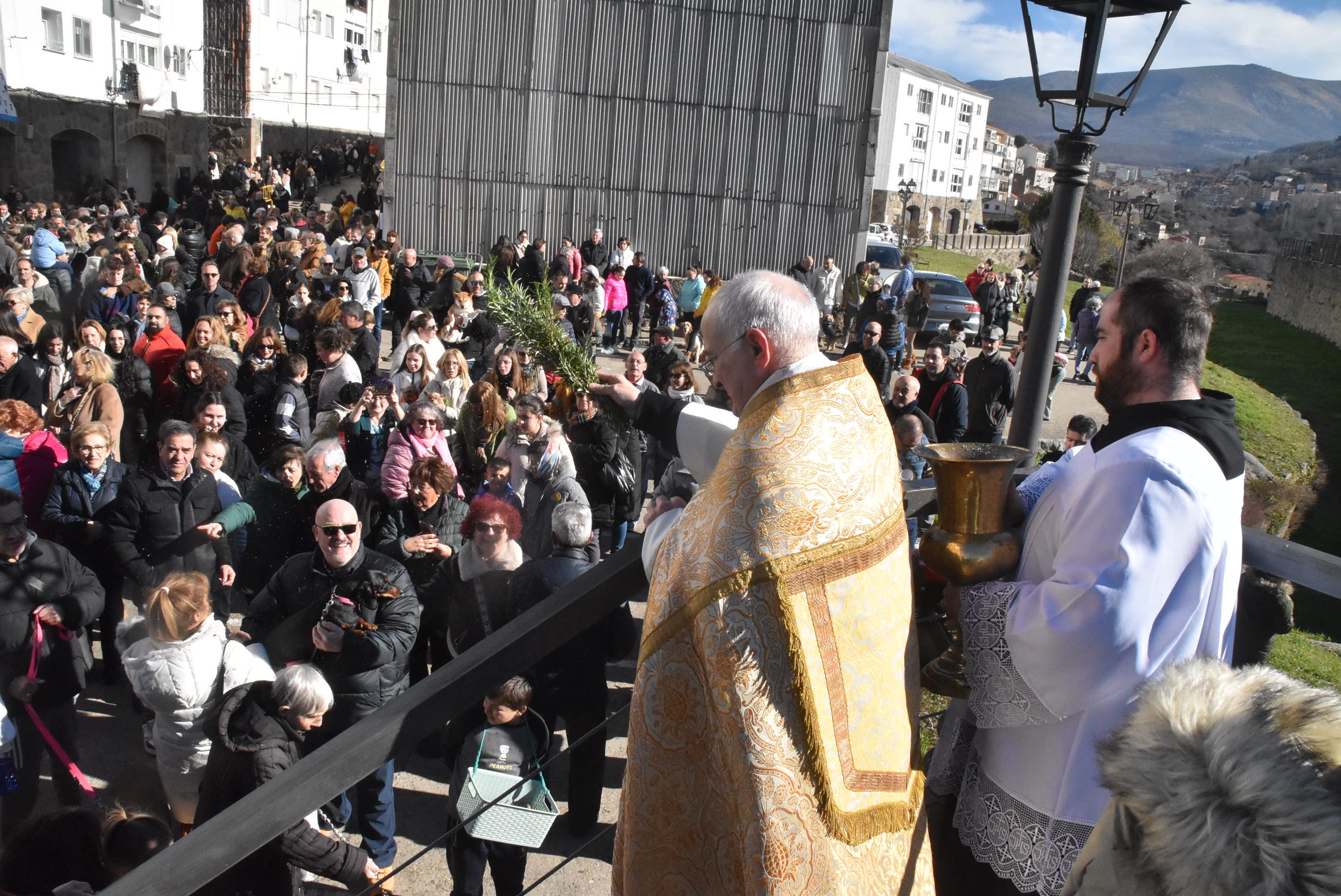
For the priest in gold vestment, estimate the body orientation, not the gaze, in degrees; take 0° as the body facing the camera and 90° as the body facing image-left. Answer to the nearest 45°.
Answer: approximately 135°

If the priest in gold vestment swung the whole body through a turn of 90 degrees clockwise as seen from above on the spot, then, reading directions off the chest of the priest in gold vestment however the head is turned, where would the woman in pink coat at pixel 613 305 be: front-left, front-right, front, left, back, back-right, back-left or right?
front-left

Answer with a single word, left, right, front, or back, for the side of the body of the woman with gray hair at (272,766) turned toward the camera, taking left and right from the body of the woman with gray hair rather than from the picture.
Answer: right

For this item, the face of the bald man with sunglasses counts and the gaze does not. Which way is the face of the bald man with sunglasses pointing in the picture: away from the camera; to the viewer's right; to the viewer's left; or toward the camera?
toward the camera

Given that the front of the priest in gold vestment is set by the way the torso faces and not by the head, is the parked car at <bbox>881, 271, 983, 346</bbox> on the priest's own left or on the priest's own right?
on the priest's own right

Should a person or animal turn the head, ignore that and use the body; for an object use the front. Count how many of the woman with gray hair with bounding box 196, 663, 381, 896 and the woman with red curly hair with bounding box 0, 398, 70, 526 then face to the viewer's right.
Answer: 1

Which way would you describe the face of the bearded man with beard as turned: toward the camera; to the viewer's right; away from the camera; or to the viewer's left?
to the viewer's left

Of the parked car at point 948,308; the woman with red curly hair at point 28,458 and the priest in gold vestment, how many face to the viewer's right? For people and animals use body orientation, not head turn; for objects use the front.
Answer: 0
